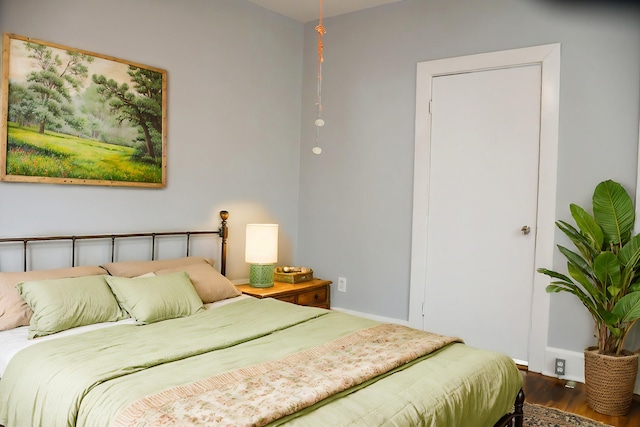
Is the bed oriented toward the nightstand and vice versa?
no

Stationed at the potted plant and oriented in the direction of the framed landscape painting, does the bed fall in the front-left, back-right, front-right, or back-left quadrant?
front-left

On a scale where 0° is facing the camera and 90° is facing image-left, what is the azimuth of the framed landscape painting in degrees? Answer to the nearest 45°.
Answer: approximately 315°

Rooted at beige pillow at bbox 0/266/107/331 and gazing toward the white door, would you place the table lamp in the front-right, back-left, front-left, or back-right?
front-left

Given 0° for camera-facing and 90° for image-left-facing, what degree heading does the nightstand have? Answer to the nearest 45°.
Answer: approximately 315°

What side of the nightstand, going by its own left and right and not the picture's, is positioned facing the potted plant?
front

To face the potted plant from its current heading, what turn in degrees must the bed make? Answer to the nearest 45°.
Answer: approximately 45° to its left

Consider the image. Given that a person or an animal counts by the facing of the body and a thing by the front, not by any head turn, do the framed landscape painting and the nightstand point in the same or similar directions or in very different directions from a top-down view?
same or similar directions

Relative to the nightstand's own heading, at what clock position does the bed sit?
The bed is roughly at 2 o'clock from the nightstand.

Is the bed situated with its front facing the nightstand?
no

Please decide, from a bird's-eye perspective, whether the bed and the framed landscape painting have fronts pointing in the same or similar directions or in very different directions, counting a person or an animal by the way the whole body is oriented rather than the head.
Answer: same or similar directions

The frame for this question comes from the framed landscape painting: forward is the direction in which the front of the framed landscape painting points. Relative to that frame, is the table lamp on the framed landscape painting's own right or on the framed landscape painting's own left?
on the framed landscape painting's own left

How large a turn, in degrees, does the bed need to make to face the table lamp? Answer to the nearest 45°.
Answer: approximately 135° to its left

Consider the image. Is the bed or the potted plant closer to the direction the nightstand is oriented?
the potted plant

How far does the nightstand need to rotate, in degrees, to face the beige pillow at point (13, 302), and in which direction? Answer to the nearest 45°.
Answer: approximately 90° to its right

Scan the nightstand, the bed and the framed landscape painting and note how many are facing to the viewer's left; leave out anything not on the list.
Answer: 0

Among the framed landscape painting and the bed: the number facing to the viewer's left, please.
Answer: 0
